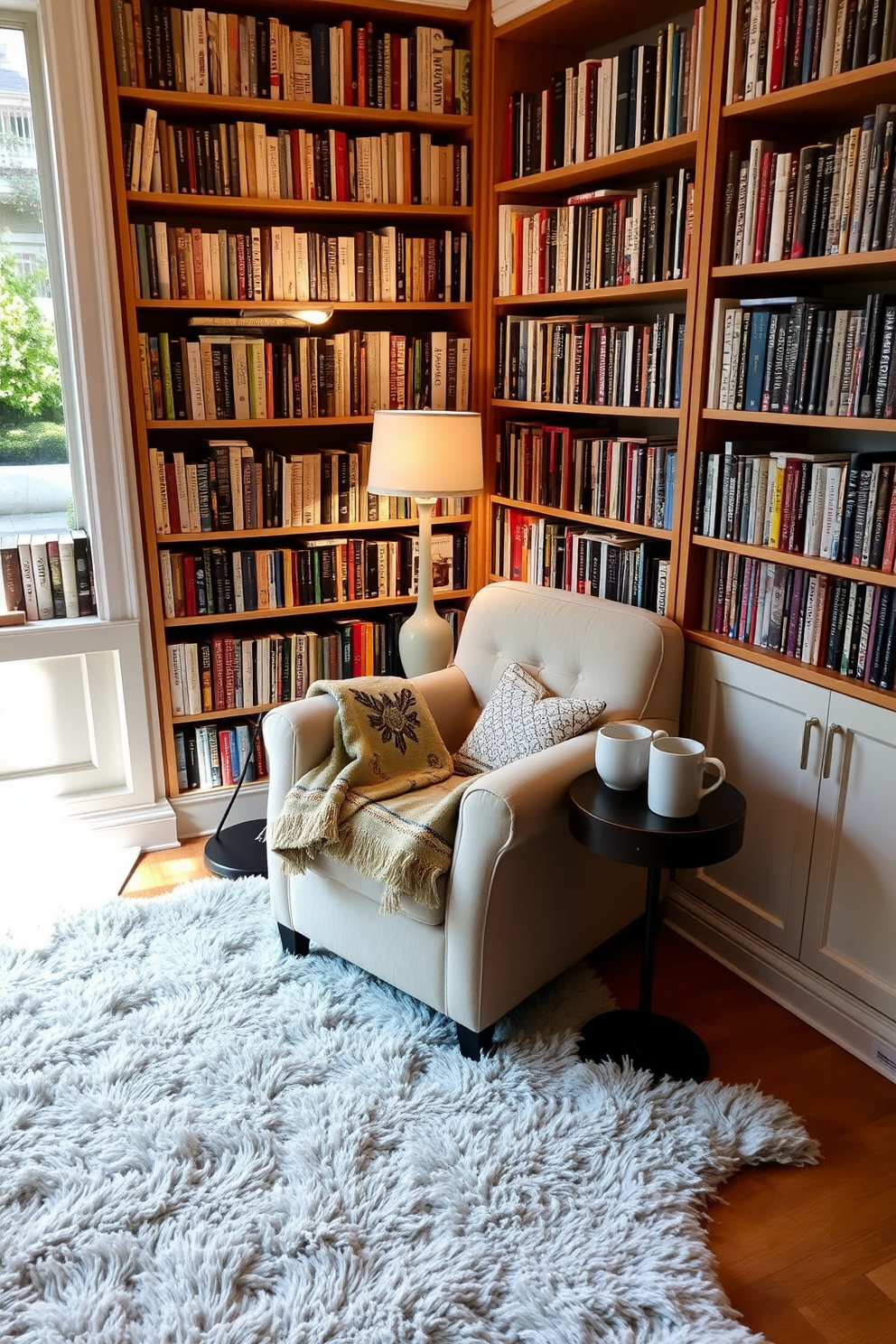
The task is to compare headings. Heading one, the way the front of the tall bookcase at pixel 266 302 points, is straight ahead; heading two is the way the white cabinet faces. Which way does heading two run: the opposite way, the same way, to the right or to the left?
to the right

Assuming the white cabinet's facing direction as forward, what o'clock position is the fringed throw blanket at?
The fringed throw blanket is roughly at 1 o'clock from the white cabinet.

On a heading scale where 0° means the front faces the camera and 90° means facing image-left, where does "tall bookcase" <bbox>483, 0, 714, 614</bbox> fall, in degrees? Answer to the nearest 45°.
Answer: approximately 45°

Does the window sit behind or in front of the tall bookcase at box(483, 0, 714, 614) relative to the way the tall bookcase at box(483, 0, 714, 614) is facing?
in front

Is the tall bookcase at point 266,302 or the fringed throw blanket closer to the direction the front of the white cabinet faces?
the fringed throw blanket

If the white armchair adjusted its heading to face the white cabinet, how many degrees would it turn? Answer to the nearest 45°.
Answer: approximately 135° to its left

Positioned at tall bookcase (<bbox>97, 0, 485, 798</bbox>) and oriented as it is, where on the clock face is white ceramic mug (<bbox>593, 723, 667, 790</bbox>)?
The white ceramic mug is roughly at 11 o'clock from the tall bookcase.

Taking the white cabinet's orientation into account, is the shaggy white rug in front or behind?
in front

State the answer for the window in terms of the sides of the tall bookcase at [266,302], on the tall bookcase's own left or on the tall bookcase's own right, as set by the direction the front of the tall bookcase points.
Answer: on the tall bookcase's own right

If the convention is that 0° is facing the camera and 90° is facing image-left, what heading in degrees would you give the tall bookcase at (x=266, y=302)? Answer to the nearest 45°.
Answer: approximately 0°
